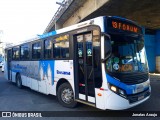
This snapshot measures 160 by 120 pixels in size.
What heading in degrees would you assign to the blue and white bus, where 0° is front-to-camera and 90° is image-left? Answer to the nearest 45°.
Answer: approximately 315°
